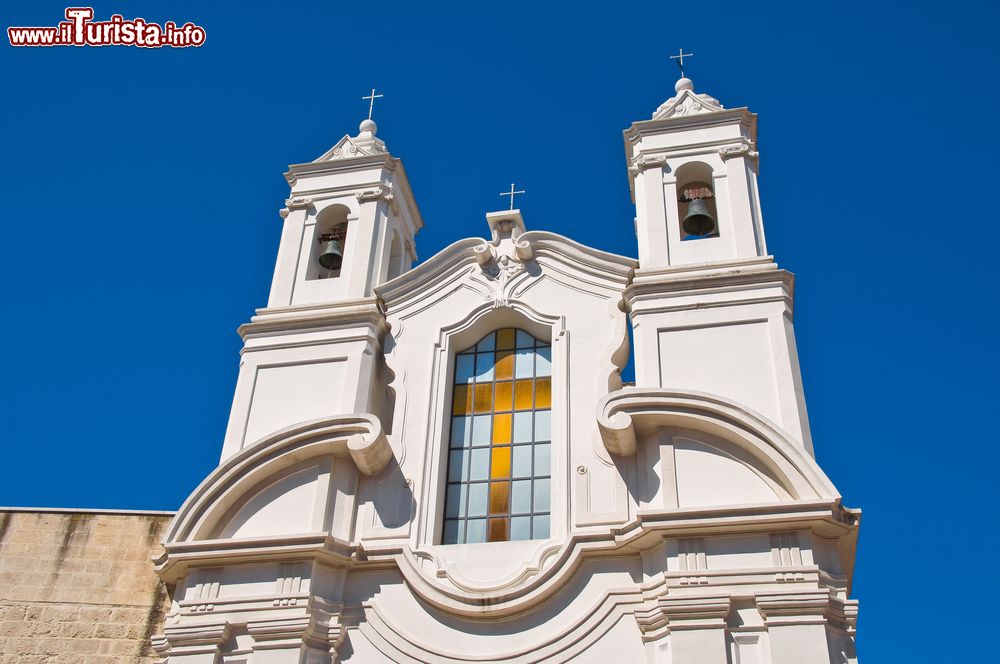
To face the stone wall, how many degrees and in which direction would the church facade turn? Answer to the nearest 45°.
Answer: approximately 135° to its right

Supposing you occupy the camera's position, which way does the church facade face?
facing the viewer
